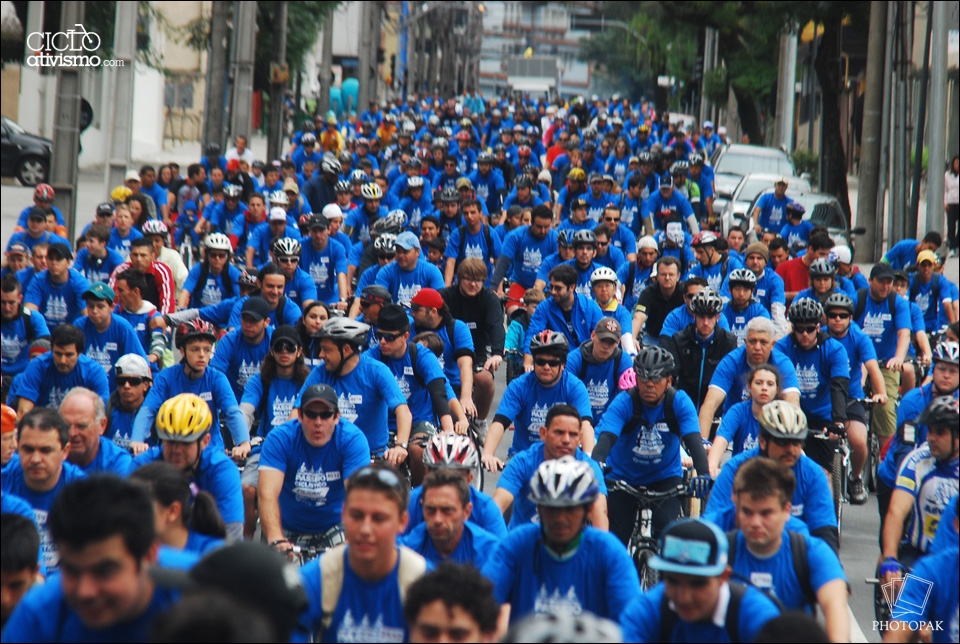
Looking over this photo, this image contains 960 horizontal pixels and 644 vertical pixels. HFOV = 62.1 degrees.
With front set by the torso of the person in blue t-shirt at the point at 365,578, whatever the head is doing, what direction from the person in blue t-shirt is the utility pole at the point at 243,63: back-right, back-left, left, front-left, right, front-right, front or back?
back

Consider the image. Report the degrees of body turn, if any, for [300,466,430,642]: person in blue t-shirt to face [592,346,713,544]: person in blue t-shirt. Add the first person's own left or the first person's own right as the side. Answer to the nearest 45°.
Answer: approximately 135° to the first person's own left

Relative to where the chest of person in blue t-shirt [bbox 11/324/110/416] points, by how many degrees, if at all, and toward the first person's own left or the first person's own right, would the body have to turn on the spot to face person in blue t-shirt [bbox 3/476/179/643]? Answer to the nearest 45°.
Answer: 0° — they already face them

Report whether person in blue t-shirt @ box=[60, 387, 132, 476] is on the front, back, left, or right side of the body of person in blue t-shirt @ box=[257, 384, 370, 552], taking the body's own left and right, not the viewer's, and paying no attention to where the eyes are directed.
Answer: right

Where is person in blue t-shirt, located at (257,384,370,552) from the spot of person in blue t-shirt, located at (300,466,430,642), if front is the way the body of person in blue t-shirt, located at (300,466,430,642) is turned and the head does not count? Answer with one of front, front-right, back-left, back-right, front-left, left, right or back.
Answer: back

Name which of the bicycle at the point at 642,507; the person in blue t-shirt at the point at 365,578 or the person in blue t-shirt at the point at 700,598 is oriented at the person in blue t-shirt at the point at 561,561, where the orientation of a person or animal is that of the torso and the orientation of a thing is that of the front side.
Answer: the bicycle
